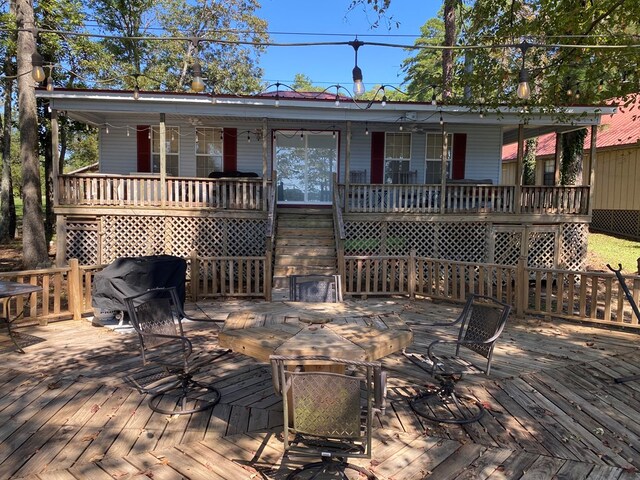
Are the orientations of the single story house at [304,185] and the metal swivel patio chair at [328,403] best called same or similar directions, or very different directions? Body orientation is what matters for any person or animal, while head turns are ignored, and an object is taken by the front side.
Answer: very different directions

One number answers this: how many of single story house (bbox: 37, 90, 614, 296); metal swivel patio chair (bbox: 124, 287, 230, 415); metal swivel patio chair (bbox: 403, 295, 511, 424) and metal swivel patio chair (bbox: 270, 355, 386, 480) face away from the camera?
1

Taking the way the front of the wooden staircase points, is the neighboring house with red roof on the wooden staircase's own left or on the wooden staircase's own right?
on the wooden staircase's own left

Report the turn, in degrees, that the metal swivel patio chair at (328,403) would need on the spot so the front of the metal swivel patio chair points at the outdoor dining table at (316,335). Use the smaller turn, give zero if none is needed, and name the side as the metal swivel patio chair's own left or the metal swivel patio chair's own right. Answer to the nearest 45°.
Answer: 0° — it already faces it

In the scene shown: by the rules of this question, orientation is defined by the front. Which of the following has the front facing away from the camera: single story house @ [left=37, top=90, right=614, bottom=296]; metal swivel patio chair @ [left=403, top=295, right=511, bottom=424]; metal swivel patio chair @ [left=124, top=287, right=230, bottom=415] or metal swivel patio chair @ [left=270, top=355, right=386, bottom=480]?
metal swivel patio chair @ [left=270, top=355, right=386, bottom=480]

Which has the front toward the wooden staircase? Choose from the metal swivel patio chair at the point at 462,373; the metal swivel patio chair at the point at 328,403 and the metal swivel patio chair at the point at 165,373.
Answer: the metal swivel patio chair at the point at 328,403

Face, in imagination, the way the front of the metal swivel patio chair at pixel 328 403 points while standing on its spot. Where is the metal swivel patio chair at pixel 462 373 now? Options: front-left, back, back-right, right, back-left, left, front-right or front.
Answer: front-right

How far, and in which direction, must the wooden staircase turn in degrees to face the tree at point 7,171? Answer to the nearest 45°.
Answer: approximately 135° to its right

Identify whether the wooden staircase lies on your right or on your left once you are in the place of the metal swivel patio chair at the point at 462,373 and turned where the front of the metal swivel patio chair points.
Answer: on your right

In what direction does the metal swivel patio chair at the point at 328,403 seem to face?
away from the camera

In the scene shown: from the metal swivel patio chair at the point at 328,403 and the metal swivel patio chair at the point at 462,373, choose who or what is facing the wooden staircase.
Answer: the metal swivel patio chair at the point at 328,403

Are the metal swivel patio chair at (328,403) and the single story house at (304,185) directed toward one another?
yes

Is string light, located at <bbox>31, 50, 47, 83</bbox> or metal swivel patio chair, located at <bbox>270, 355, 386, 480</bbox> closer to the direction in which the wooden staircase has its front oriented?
the metal swivel patio chair

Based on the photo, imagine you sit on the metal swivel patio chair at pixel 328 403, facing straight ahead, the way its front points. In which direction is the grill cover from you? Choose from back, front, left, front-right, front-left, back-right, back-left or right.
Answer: front-left

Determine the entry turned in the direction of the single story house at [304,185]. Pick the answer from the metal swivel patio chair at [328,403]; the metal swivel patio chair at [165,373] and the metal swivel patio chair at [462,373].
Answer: the metal swivel patio chair at [328,403]

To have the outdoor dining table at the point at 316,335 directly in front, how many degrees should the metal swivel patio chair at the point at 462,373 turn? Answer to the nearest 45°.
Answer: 0° — it already faces it

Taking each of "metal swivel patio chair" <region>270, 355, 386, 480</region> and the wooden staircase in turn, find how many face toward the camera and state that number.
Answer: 1

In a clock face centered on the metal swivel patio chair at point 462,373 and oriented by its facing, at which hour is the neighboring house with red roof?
The neighboring house with red roof is roughly at 5 o'clock from the metal swivel patio chair.
